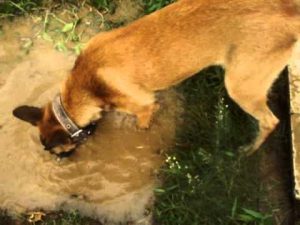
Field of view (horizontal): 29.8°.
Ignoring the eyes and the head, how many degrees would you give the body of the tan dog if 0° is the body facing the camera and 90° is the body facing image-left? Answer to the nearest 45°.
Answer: approximately 90°

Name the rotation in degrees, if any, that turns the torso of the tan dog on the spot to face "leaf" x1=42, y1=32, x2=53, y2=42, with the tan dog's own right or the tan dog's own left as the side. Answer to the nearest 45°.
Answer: approximately 45° to the tan dog's own right

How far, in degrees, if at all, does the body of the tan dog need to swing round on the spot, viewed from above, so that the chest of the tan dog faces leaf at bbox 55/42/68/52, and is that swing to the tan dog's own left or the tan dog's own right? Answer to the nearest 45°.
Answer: approximately 45° to the tan dog's own right

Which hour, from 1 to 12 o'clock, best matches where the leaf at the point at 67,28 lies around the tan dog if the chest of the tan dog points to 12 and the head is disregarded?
The leaf is roughly at 2 o'clock from the tan dog.
